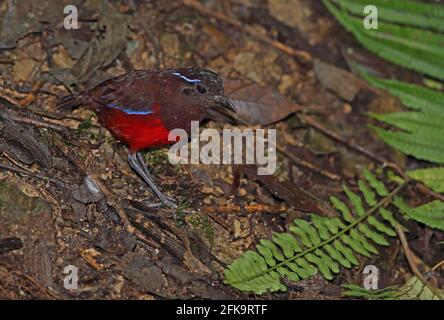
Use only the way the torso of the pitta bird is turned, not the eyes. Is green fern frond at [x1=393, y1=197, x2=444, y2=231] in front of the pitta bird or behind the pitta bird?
in front

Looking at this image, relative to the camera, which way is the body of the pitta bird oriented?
to the viewer's right

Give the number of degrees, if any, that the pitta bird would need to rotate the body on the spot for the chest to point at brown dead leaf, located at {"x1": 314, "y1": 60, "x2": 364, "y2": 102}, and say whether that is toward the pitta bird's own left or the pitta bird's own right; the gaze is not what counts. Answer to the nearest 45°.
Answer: approximately 45° to the pitta bird's own left

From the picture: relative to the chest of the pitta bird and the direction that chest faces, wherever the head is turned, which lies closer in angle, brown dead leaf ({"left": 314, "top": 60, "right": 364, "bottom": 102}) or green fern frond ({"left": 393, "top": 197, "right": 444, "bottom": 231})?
the green fern frond

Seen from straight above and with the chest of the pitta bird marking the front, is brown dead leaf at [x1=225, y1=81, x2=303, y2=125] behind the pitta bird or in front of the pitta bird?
in front

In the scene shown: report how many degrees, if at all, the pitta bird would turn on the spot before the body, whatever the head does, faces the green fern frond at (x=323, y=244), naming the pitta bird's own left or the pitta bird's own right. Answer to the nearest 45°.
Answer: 0° — it already faces it

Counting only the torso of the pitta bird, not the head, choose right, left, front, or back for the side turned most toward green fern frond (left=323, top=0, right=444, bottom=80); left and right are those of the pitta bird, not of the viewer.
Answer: front

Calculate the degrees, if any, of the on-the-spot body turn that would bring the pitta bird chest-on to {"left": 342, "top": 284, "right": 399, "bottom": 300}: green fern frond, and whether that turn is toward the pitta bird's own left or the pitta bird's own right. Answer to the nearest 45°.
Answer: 0° — it already faces it

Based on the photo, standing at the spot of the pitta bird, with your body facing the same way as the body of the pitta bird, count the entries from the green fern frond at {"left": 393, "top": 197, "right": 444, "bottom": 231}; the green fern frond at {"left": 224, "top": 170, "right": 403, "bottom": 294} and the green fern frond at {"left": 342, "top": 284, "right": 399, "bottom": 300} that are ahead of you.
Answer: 3

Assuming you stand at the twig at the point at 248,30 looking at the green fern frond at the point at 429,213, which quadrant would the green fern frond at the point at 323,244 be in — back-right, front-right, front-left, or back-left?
front-right

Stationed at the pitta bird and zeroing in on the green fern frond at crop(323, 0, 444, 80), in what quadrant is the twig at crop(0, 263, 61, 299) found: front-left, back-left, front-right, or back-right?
back-right
